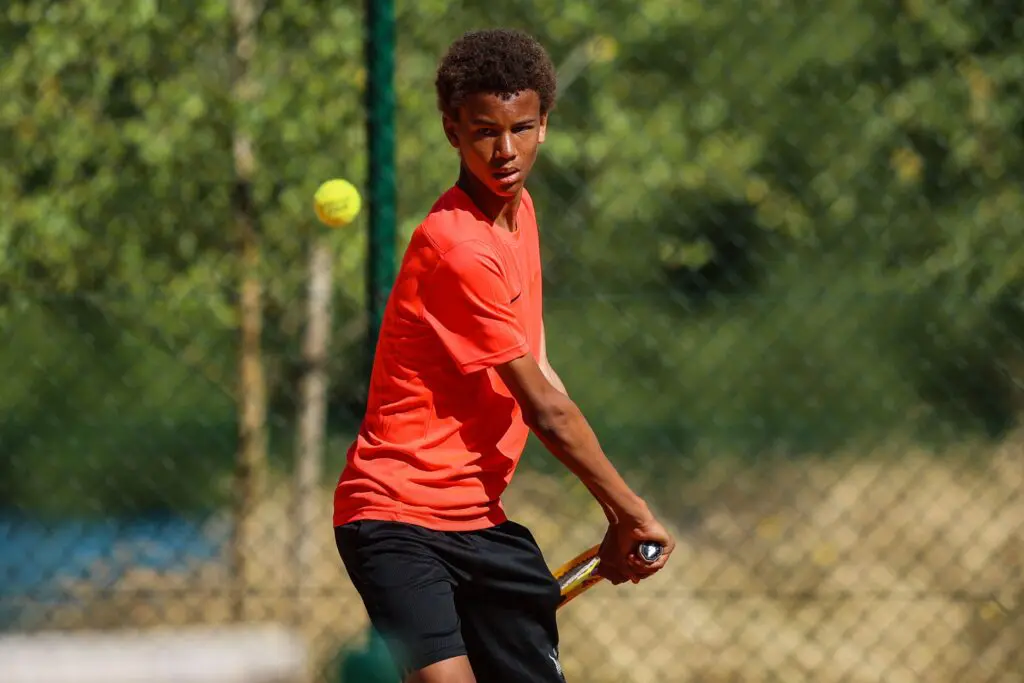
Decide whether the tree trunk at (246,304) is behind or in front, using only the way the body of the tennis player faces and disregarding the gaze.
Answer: behind

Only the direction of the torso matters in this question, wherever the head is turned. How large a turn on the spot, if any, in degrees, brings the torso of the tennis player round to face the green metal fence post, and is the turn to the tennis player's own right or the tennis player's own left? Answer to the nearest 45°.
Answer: approximately 135° to the tennis player's own left

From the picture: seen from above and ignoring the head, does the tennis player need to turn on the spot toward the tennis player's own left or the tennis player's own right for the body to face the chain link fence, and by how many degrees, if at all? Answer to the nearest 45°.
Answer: approximately 135° to the tennis player's own left

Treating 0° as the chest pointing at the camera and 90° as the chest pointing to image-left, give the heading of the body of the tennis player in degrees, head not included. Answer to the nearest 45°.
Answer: approximately 315°

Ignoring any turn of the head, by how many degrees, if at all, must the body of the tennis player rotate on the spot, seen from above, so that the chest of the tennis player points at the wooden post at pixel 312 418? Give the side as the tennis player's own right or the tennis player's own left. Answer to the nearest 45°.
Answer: approximately 135° to the tennis player's own left
